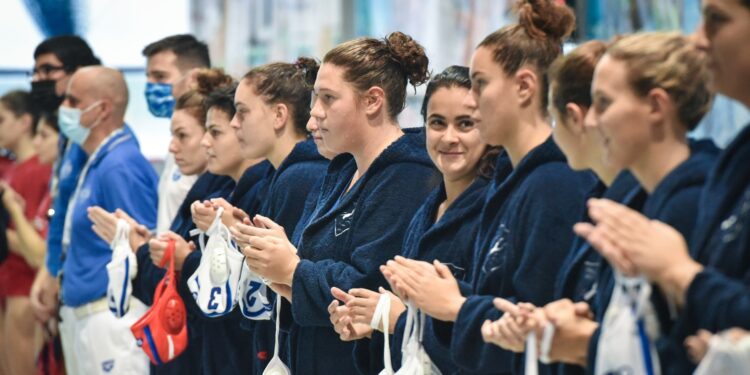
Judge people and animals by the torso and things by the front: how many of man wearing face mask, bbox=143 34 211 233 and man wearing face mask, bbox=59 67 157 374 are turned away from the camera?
0

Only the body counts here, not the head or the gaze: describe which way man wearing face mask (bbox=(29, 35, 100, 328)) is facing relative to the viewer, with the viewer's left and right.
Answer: facing the viewer and to the left of the viewer

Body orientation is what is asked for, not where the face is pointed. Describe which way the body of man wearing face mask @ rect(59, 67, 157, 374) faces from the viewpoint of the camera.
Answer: to the viewer's left

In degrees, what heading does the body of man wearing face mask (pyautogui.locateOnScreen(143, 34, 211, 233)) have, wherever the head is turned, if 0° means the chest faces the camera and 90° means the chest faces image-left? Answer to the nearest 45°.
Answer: approximately 45°

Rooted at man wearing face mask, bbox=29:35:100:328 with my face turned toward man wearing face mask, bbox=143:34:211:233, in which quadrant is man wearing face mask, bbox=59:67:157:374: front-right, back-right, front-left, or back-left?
front-right

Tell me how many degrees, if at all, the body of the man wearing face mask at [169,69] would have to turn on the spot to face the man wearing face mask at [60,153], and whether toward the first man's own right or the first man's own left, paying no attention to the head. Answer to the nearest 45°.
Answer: approximately 90° to the first man's own right
